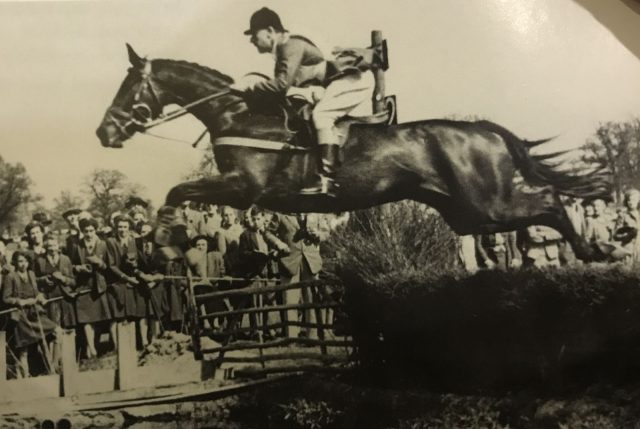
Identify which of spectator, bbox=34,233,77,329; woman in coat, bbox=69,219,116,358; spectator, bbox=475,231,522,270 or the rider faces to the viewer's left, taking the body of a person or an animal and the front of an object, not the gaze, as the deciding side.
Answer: the rider

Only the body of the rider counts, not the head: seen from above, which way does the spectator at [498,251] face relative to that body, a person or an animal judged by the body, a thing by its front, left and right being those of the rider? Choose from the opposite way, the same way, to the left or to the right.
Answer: to the left

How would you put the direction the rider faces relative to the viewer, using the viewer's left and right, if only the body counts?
facing to the left of the viewer

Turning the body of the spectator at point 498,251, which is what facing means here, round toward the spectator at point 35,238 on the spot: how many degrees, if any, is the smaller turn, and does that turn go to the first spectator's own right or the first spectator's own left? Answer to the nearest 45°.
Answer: approximately 90° to the first spectator's own right

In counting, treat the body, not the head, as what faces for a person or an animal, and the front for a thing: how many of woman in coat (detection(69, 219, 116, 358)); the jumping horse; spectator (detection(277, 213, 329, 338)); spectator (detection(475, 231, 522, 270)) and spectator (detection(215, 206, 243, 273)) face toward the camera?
4

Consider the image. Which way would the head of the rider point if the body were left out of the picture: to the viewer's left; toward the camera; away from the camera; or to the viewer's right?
to the viewer's left

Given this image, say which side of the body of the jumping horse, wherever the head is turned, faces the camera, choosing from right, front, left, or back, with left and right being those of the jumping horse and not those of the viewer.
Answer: left
